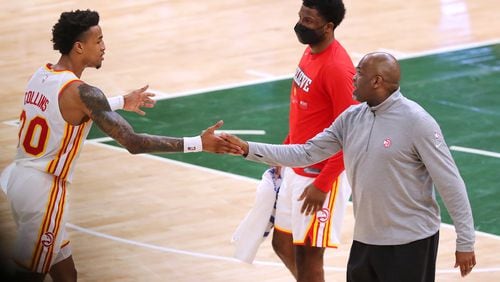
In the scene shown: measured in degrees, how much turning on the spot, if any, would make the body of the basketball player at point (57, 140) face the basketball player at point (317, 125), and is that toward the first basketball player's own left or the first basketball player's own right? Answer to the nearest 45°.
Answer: approximately 45° to the first basketball player's own right

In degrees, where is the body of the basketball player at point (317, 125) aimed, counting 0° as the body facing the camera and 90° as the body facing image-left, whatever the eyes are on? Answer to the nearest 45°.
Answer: approximately 45°

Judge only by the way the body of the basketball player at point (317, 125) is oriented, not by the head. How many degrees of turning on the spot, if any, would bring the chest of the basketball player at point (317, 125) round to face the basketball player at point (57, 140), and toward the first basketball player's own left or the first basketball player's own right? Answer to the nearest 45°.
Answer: approximately 45° to the first basketball player's own right

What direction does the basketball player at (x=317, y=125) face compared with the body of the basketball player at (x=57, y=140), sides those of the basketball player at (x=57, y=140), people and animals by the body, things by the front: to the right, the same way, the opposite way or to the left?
the opposite way

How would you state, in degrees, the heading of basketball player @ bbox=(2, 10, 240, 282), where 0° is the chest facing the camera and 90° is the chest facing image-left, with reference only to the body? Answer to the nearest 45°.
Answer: approximately 225°

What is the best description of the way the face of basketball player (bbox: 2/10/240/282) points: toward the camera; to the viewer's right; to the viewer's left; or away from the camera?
to the viewer's right
